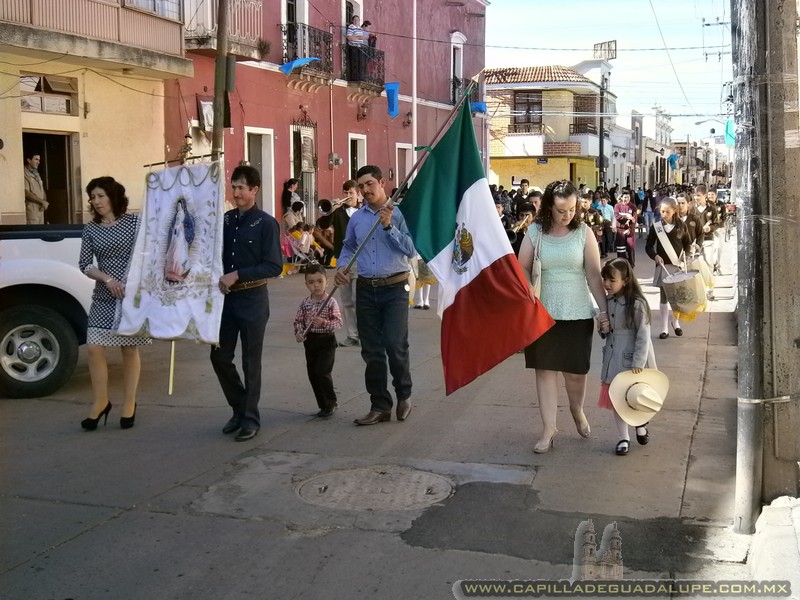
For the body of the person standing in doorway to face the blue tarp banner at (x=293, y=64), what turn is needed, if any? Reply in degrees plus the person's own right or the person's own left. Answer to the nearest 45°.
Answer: approximately 90° to the person's own left

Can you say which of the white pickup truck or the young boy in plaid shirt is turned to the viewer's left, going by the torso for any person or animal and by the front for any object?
the white pickup truck

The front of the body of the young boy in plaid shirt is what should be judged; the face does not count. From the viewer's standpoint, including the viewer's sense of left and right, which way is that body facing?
facing the viewer

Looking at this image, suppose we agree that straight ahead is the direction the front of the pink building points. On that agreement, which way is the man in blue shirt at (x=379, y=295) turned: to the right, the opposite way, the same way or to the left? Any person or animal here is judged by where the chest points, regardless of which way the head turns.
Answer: to the right

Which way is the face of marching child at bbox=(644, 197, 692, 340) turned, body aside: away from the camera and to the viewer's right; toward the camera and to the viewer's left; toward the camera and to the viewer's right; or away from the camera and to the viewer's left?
toward the camera and to the viewer's left

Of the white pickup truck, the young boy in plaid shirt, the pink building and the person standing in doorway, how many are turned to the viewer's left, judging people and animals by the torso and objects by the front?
1

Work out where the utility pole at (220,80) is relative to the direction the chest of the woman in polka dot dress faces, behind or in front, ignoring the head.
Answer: behind

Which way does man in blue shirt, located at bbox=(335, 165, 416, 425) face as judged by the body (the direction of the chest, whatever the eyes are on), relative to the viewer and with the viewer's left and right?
facing the viewer and to the left of the viewer

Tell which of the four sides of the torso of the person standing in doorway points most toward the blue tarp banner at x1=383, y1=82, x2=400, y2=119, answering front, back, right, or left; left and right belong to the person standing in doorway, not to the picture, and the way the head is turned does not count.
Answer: left

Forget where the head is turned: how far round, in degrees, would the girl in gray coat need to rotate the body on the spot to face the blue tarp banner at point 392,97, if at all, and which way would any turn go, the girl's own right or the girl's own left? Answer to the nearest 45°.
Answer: approximately 135° to the girl's own right

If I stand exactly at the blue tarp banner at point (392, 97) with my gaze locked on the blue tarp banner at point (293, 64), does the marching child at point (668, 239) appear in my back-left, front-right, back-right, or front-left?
front-left

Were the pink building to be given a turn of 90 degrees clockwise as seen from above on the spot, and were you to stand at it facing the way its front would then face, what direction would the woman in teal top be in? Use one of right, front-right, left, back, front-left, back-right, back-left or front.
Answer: front-left
